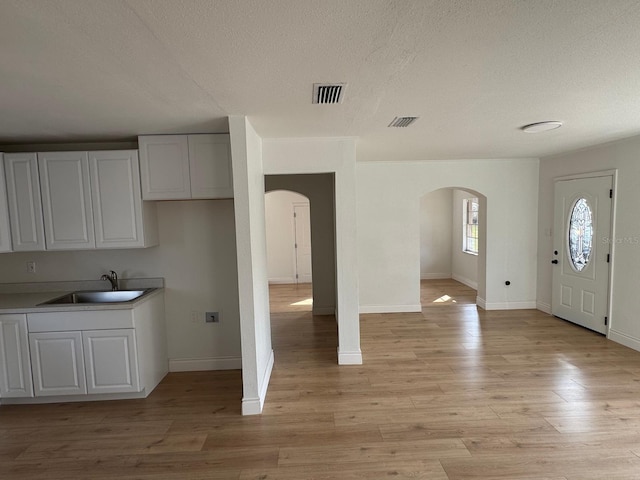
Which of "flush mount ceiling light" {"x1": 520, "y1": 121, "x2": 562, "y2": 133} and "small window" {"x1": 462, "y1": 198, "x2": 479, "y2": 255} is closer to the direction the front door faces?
the flush mount ceiling light

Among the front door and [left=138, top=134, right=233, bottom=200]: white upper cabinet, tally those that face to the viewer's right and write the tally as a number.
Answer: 0

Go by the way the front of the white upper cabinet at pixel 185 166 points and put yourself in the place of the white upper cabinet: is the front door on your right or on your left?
on your left

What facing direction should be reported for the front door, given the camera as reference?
facing the viewer and to the left of the viewer

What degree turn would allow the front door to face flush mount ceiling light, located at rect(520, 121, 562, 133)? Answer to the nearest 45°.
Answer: approximately 45° to its left

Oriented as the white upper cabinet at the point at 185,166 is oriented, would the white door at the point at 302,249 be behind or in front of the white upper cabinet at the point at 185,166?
behind

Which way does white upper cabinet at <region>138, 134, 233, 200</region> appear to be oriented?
toward the camera

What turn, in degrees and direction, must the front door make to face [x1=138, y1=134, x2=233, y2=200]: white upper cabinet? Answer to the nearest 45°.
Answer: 0° — it already faces it

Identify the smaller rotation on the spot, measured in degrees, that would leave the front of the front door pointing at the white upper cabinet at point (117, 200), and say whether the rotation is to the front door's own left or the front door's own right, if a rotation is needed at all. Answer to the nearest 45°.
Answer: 0° — it already faces it

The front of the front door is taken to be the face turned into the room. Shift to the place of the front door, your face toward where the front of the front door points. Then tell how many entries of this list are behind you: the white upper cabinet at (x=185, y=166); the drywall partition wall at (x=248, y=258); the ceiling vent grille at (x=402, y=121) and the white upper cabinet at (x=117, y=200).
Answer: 0

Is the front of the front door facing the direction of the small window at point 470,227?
no

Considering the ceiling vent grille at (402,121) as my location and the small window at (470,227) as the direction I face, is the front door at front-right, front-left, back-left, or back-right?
front-right

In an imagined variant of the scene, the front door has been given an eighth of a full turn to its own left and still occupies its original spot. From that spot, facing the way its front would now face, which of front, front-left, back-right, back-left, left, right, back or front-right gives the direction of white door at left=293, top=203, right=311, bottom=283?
right

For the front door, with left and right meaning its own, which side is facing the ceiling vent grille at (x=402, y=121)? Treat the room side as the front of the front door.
front
